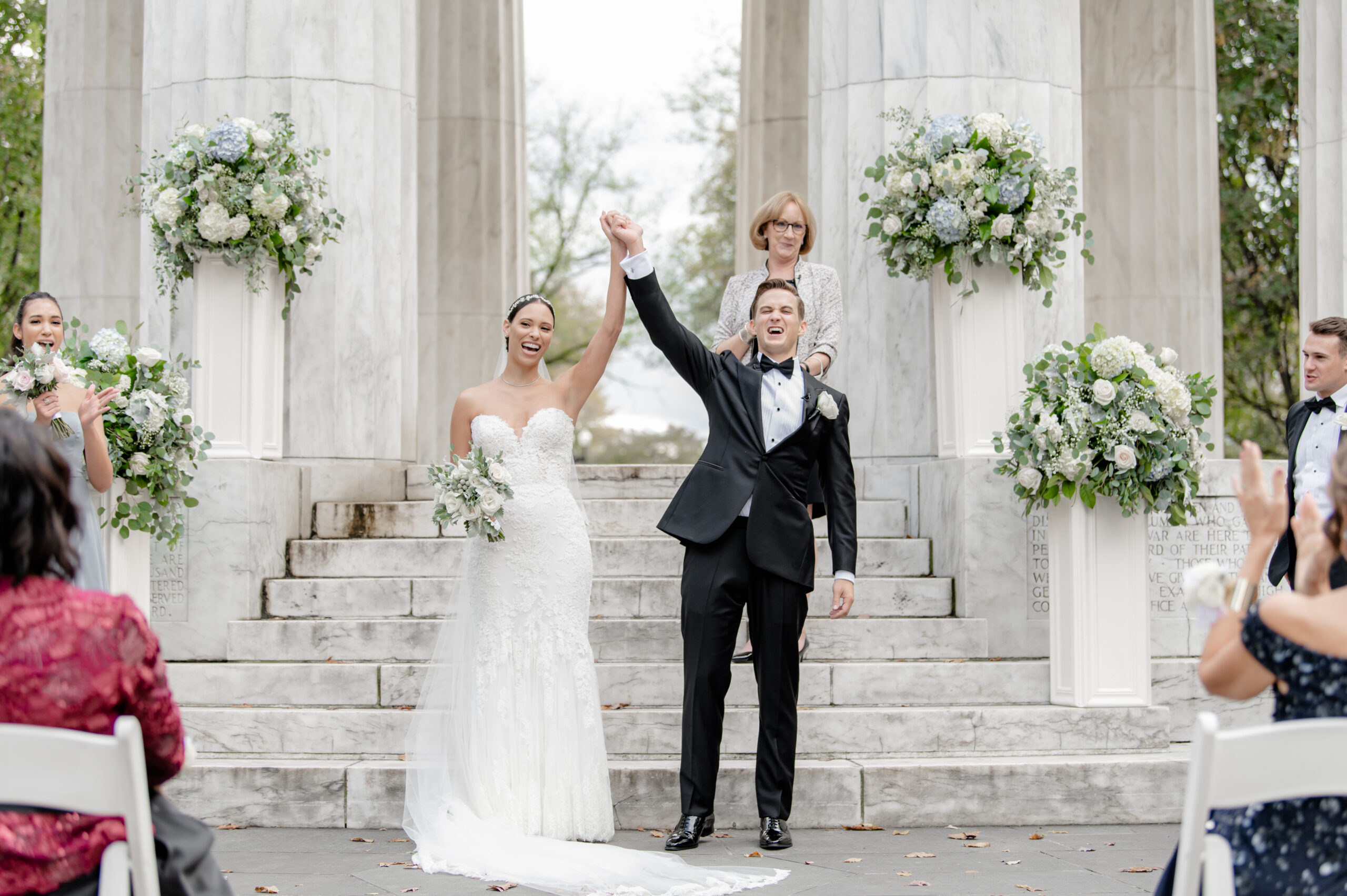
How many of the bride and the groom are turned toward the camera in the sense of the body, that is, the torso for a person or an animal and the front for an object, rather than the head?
2

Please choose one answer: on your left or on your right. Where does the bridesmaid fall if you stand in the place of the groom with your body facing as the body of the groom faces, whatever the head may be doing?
on your right

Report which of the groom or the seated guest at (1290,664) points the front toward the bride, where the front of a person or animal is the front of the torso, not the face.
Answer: the seated guest

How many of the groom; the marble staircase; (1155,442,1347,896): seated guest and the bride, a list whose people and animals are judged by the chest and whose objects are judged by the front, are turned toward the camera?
3

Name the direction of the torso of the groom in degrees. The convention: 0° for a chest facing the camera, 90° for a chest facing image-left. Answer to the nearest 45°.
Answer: approximately 0°

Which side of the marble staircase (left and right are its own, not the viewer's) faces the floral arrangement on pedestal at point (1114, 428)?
left
